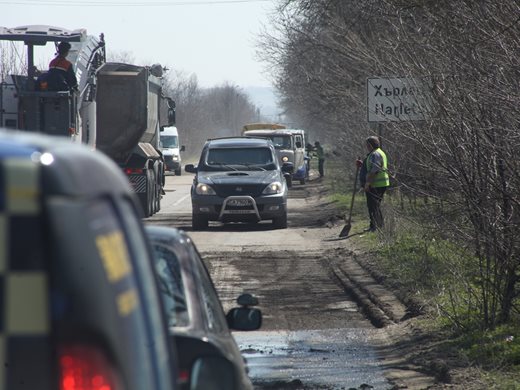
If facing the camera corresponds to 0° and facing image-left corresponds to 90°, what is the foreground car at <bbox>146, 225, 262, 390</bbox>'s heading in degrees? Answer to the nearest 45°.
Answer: approximately 180°

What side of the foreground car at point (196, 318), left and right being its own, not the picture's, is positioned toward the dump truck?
front

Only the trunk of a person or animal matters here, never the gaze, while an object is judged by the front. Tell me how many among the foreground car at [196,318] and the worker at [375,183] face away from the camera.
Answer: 1

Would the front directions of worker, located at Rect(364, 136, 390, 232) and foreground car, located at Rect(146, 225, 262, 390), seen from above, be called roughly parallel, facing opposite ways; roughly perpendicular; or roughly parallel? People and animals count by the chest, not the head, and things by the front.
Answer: roughly perpendicular

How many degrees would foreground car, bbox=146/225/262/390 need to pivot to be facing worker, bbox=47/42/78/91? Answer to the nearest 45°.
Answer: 0° — it already faces them

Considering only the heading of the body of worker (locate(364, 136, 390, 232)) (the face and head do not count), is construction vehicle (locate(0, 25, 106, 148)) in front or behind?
in front

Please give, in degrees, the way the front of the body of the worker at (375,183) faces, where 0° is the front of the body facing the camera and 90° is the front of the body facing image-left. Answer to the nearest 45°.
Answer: approximately 90°

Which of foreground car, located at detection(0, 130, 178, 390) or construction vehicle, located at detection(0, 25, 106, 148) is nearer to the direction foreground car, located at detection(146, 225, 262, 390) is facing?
the construction vehicle

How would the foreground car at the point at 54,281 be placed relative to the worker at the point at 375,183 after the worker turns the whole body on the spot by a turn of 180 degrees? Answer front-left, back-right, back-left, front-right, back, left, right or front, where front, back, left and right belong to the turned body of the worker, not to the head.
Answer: right

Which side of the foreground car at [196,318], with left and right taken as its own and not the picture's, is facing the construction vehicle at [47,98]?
front

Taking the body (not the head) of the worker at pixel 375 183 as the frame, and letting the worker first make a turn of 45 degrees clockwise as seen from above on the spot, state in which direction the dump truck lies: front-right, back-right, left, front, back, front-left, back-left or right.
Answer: front

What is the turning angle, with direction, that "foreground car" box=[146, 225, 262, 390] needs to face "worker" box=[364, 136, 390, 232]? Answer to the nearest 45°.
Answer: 0° — it already faces them

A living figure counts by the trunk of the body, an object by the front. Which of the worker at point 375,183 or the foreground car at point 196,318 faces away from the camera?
the foreground car

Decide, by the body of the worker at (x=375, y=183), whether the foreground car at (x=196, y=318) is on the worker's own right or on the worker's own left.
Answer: on the worker's own left
